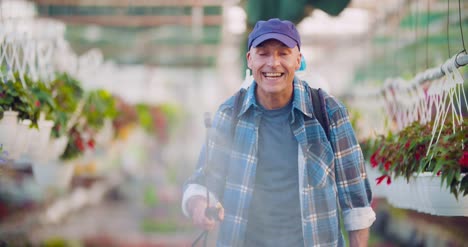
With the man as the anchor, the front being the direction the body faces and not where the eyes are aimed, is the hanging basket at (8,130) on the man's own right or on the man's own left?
on the man's own right

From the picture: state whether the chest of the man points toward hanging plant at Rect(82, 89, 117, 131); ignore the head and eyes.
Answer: no

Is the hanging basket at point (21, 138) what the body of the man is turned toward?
no

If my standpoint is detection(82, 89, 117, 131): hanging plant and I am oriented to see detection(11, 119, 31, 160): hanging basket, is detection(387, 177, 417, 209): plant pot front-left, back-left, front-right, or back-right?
front-left

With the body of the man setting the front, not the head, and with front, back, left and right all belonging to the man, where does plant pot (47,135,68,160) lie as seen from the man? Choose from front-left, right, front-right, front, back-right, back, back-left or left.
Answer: back-right

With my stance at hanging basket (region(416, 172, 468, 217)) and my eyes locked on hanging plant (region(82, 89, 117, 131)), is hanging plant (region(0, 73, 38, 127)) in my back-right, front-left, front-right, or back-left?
front-left

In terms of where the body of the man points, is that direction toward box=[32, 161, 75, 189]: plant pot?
no

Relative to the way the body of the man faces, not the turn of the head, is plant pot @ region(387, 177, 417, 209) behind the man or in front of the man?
behind

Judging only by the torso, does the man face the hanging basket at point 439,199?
no

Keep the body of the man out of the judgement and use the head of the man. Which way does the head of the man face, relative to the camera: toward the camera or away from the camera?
toward the camera

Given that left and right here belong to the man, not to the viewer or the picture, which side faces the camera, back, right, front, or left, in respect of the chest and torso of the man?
front
